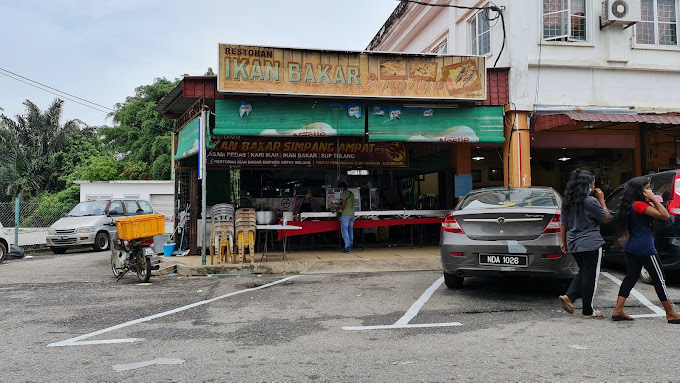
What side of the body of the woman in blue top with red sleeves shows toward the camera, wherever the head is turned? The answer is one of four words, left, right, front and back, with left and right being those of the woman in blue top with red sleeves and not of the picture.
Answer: right

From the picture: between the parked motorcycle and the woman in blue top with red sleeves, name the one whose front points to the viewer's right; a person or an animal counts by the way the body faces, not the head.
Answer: the woman in blue top with red sleeves

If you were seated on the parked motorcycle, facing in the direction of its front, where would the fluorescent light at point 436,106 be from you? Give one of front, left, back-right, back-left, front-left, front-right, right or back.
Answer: back-right

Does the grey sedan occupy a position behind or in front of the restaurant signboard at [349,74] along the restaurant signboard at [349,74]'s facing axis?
in front

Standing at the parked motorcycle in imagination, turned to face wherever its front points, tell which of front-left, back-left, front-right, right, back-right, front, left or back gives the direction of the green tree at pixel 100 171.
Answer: front-right

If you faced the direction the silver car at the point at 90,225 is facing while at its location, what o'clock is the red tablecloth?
The red tablecloth is roughly at 9 o'clock from the silver car.

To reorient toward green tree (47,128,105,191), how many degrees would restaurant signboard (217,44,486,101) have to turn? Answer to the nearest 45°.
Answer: approximately 135° to its right

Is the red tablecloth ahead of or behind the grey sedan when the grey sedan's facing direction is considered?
ahead

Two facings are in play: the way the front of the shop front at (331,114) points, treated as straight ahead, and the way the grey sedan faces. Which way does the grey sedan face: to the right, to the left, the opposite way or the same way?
the opposite way

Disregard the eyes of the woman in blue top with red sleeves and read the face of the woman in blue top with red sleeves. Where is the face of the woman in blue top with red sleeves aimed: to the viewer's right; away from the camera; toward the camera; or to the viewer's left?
to the viewer's right

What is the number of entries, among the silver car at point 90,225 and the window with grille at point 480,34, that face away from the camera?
0
